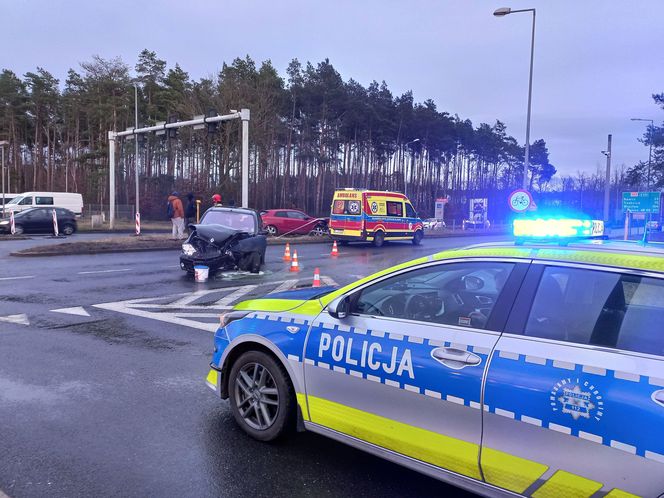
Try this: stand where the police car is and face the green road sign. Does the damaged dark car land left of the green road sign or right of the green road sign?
left

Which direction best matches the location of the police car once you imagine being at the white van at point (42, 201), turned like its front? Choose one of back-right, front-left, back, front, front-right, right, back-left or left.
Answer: left

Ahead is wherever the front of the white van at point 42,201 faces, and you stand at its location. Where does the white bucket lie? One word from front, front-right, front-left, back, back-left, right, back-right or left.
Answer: left

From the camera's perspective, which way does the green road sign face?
toward the camera

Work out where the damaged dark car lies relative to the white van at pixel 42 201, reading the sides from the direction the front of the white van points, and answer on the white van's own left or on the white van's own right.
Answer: on the white van's own left

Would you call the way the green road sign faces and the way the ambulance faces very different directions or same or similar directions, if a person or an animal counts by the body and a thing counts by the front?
very different directions

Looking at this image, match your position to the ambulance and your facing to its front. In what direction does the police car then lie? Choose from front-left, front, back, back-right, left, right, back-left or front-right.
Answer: back-right

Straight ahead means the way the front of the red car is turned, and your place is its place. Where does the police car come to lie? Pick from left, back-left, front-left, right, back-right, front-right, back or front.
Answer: right

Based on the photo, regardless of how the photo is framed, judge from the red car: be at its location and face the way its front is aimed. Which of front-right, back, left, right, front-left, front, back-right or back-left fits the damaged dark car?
right

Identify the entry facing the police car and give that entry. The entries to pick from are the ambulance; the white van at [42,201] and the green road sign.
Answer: the green road sign

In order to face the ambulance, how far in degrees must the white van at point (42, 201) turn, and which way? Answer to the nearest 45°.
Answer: approximately 135° to its left

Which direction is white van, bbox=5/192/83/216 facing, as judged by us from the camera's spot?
facing to the left of the viewer

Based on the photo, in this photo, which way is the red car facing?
to the viewer's right

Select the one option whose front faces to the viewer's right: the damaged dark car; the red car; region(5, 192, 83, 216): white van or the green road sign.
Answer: the red car

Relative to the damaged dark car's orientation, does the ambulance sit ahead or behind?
behind

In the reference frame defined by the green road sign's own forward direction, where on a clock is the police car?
The police car is roughly at 12 o'clock from the green road sign.

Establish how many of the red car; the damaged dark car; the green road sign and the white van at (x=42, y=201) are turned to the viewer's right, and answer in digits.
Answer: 1
